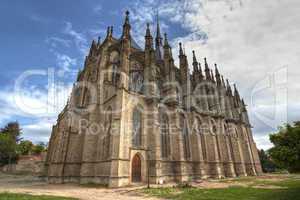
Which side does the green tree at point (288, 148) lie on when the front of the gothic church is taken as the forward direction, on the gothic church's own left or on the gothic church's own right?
on the gothic church's own left
